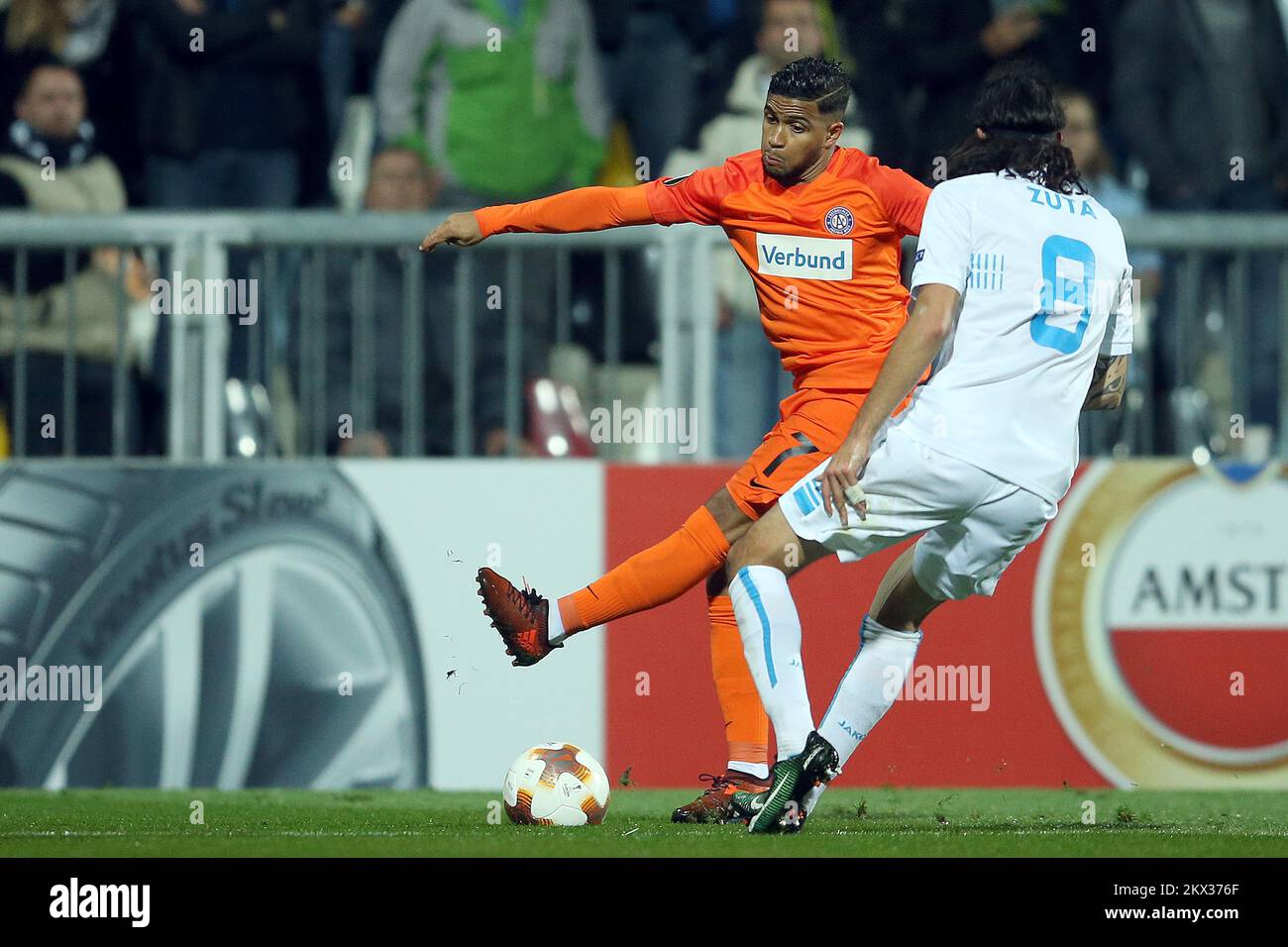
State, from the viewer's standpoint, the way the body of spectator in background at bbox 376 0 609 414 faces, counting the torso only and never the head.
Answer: toward the camera

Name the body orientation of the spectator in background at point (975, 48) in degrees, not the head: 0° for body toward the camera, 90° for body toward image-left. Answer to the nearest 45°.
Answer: approximately 0°

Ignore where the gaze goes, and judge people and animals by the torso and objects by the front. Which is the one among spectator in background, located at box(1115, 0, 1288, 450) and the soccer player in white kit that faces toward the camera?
the spectator in background

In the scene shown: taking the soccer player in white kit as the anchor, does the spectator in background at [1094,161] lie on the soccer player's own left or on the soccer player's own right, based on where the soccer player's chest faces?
on the soccer player's own right

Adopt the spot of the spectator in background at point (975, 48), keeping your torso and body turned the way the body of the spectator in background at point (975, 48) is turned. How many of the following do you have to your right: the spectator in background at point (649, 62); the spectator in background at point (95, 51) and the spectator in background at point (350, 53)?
3

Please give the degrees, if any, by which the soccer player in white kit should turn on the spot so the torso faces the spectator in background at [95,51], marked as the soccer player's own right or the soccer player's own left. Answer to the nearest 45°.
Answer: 0° — they already face them

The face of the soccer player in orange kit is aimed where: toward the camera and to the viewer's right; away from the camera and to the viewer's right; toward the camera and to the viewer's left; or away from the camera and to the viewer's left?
toward the camera and to the viewer's left

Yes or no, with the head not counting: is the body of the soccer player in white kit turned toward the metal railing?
yes

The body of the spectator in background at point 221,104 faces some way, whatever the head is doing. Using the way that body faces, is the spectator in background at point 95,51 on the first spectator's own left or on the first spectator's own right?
on the first spectator's own right

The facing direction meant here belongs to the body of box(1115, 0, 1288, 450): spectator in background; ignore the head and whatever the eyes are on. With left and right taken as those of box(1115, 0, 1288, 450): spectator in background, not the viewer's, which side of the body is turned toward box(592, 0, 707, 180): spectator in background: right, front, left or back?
right

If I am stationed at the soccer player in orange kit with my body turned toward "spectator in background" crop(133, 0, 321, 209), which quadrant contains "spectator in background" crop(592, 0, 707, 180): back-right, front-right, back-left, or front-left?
front-right

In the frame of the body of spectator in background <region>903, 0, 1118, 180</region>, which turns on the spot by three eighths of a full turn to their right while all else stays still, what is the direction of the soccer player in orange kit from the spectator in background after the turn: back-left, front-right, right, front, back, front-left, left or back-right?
back-left

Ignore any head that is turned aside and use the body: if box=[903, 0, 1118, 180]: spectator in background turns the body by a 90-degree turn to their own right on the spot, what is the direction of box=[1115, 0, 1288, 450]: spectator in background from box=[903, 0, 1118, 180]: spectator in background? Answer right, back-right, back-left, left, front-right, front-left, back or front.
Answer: back

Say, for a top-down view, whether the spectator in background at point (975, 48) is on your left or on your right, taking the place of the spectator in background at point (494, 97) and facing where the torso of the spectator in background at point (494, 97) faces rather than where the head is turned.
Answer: on your left

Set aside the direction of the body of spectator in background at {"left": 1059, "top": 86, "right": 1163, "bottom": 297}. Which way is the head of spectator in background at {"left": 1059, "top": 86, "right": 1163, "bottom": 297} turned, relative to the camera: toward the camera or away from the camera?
toward the camera

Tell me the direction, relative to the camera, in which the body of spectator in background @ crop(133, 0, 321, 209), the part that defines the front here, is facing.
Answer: toward the camera

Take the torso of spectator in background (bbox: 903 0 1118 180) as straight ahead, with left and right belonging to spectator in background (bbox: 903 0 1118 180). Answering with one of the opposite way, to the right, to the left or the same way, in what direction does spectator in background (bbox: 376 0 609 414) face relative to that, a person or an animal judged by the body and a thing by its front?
the same way

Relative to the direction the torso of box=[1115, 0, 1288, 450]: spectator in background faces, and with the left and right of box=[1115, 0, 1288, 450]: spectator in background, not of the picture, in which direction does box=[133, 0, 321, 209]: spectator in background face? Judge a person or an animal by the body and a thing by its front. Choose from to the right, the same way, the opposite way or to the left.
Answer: the same way

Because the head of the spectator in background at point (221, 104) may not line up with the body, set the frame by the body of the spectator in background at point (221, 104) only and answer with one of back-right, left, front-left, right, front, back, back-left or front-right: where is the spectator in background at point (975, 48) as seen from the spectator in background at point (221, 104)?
left
